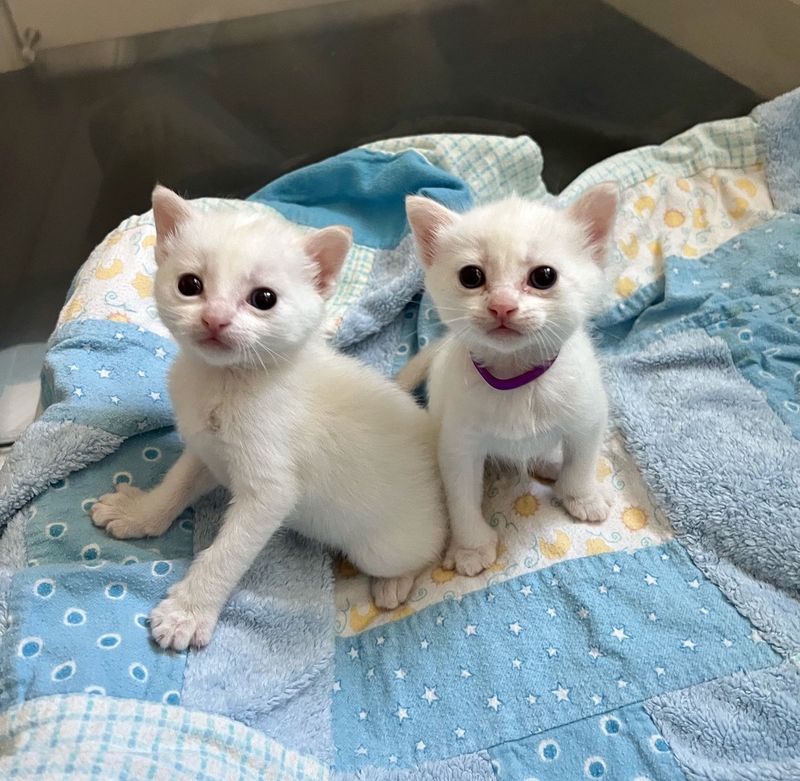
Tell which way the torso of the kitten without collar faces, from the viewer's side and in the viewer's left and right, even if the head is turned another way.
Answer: facing the viewer and to the left of the viewer

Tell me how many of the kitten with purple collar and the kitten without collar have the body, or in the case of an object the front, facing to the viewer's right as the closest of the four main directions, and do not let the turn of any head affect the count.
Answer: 0

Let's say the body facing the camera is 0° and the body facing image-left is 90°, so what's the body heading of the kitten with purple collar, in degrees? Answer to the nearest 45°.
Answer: approximately 0°
